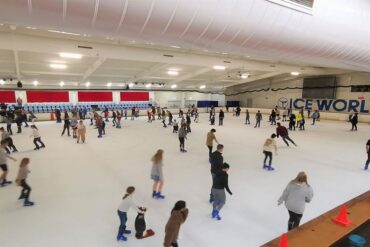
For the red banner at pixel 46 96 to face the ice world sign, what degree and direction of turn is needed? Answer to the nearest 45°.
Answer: approximately 45° to its left

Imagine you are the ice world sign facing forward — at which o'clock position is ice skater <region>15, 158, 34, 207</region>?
The ice skater is roughly at 11 o'clock from the ice world sign.

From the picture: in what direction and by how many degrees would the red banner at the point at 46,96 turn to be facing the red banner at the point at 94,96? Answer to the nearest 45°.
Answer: approximately 90° to its left

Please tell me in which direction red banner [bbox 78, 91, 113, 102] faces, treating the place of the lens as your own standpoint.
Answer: facing the viewer

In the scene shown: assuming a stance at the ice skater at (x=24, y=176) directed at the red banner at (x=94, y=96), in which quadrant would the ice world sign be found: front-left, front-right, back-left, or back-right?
front-right

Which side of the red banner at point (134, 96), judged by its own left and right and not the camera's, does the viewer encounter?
front

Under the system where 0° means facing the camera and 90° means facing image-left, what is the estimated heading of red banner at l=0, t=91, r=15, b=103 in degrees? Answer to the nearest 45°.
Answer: approximately 0°

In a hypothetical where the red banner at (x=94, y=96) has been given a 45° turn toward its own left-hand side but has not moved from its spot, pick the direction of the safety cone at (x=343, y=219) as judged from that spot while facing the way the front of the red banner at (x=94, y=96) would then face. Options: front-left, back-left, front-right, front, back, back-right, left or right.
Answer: front-right

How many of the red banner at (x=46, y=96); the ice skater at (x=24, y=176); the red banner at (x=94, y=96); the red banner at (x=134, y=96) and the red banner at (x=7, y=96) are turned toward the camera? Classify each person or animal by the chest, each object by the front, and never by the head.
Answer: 4

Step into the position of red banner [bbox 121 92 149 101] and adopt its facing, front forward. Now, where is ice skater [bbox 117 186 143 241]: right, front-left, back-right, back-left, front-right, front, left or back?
front

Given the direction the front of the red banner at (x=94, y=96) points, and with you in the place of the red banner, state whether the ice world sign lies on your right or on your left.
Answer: on your left

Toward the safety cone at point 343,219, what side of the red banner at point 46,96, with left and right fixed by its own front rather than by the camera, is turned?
front

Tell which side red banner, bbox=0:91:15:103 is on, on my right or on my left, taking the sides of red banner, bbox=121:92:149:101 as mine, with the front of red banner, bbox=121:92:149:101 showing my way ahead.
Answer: on my right
